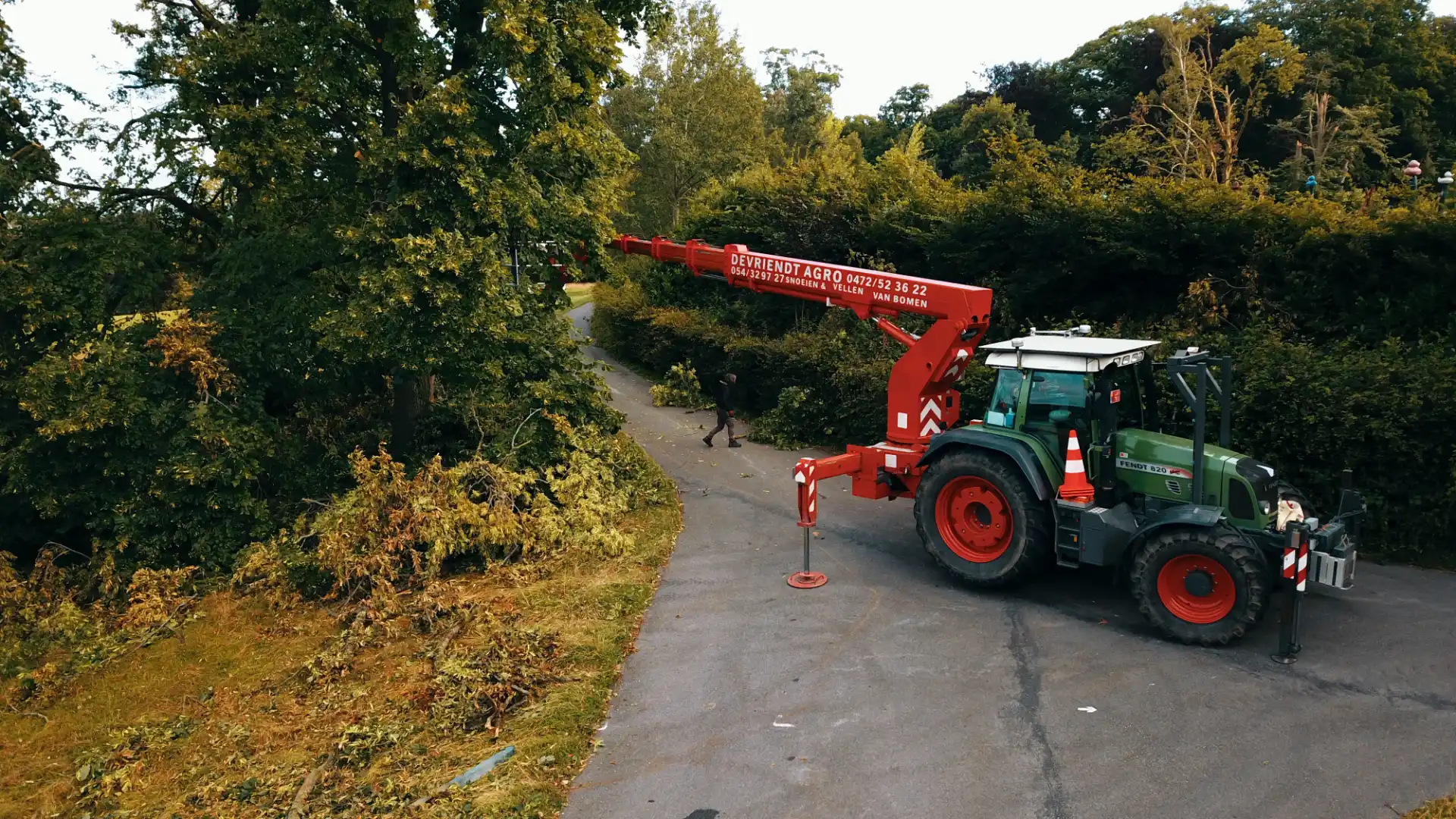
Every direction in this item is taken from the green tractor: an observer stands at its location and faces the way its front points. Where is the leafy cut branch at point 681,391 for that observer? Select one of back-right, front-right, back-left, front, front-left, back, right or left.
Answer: back

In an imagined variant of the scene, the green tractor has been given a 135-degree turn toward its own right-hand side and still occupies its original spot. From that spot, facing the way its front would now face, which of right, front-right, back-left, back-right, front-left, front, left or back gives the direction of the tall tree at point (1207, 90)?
right

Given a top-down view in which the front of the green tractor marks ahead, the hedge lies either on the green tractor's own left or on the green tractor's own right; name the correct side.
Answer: on the green tractor's own left

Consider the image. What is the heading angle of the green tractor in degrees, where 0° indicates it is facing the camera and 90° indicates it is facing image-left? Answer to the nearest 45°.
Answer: approximately 315°

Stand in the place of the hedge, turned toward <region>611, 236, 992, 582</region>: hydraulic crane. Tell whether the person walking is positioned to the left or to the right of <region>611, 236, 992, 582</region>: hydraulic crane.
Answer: right
